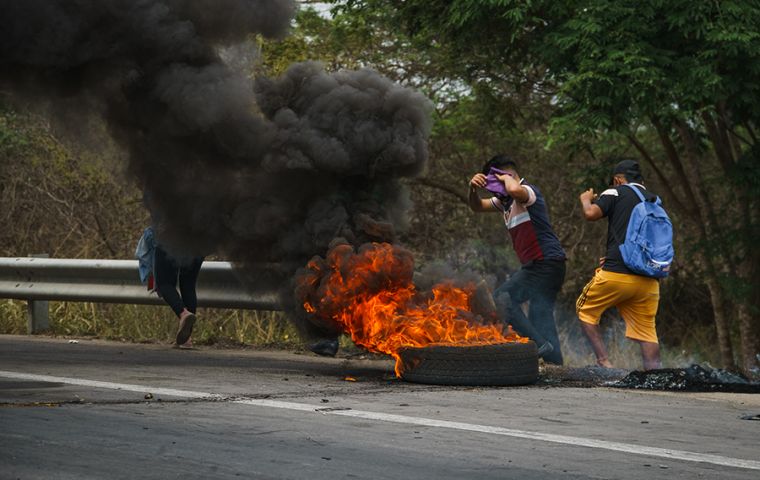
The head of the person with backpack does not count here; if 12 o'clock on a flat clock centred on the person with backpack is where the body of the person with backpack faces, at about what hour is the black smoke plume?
The black smoke plume is roughly at 10 o'clock from the person with backpack.

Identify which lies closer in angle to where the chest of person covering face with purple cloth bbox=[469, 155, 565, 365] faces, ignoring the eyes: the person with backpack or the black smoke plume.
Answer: the black smoke plume

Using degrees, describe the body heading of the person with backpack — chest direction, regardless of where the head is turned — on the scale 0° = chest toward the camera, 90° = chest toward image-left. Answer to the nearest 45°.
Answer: approximately 135°

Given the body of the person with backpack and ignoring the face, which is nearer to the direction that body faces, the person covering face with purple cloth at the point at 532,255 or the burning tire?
the person covering face with purple cloth

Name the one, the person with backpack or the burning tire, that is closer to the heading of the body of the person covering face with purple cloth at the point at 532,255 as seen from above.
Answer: the burning tire

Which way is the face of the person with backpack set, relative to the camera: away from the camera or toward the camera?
away from the camera

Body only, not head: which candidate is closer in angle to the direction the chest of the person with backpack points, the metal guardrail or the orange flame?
the metal guardrail

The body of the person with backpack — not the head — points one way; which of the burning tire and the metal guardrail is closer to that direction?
the metal guardrail

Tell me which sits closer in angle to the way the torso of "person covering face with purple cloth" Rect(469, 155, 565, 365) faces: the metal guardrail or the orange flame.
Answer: the orange flame

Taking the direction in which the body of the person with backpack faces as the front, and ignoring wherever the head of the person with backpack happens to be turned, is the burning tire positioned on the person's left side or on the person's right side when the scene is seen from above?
on the person's left side

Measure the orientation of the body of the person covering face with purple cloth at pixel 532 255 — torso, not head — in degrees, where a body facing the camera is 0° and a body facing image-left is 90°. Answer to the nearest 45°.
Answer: approximately 45°
